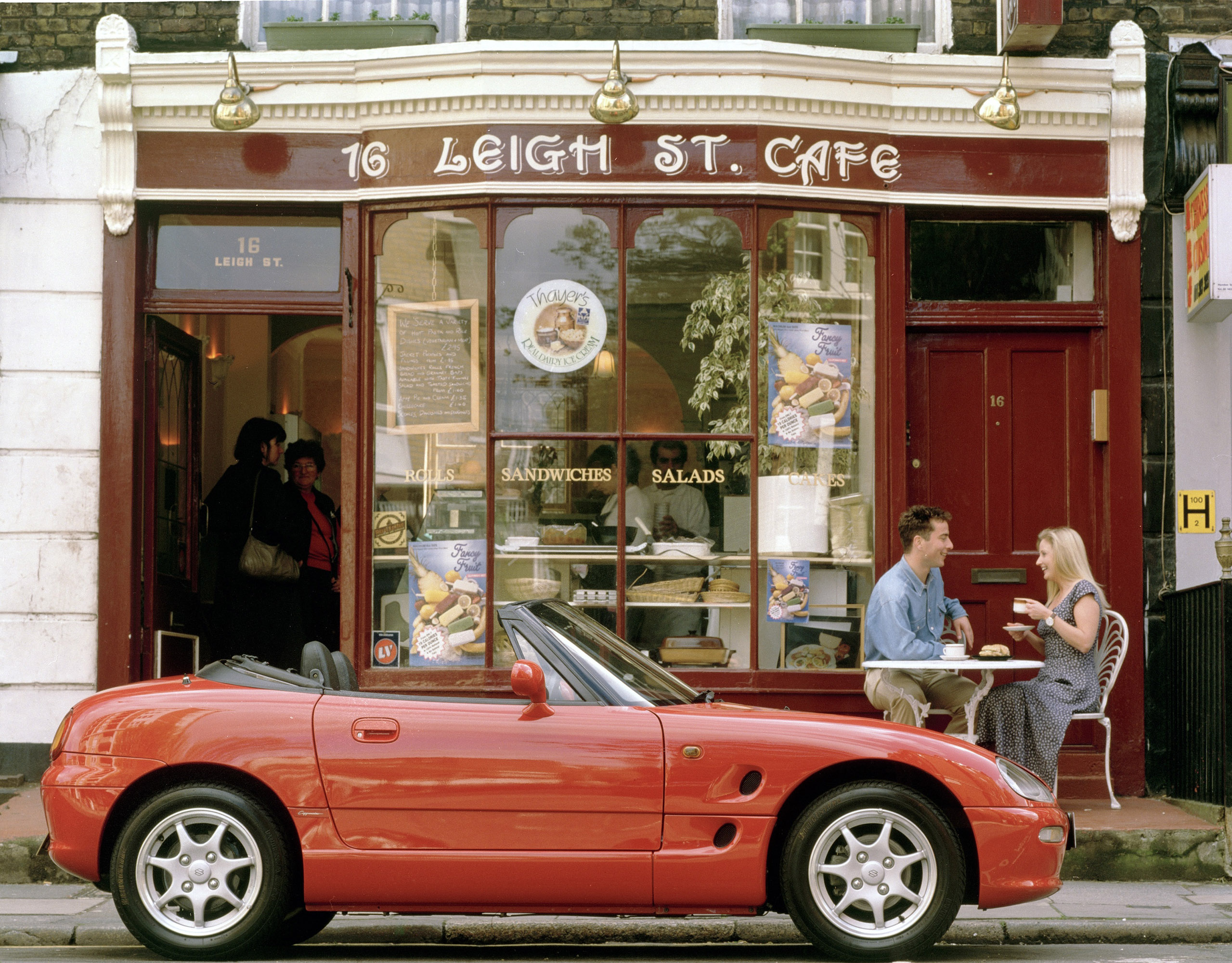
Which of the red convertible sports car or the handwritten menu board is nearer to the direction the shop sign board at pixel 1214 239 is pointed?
the handwritten menu board

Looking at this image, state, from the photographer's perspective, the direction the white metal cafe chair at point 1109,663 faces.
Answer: facing to the left of the viewer

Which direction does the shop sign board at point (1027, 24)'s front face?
to the viewer's left

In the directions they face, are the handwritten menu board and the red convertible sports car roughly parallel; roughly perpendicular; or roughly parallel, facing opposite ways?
roughly perpendicular

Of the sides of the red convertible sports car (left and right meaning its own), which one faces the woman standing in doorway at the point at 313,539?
left

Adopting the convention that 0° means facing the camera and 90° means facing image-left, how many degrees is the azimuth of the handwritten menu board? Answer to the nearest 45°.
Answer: approximately 0°

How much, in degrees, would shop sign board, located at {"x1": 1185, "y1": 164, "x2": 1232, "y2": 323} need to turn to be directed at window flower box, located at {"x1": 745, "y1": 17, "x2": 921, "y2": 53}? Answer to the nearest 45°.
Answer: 0° — it already faces it

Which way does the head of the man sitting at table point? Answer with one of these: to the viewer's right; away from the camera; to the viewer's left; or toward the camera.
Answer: to the viewer's right

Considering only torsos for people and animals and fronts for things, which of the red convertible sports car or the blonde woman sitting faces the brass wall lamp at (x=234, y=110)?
the blonde woman sitting

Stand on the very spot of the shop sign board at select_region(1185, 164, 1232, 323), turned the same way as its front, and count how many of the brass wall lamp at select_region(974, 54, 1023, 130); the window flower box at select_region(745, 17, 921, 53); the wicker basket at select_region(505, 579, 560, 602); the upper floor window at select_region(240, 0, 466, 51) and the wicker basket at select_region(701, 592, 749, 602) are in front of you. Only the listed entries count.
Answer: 5

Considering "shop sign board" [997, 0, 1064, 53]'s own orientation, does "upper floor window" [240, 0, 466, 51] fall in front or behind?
in front

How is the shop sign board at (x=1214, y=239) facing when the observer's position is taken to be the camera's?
facing to the left of the viewer

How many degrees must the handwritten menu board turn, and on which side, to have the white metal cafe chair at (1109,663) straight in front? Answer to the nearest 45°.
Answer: approximately 90° to its left

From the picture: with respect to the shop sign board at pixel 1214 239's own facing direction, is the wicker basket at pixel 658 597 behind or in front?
in front

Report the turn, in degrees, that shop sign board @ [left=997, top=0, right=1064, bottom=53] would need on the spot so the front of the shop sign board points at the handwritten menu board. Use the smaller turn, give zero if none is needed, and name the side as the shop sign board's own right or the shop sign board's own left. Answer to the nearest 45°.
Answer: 0° — it already faces it
